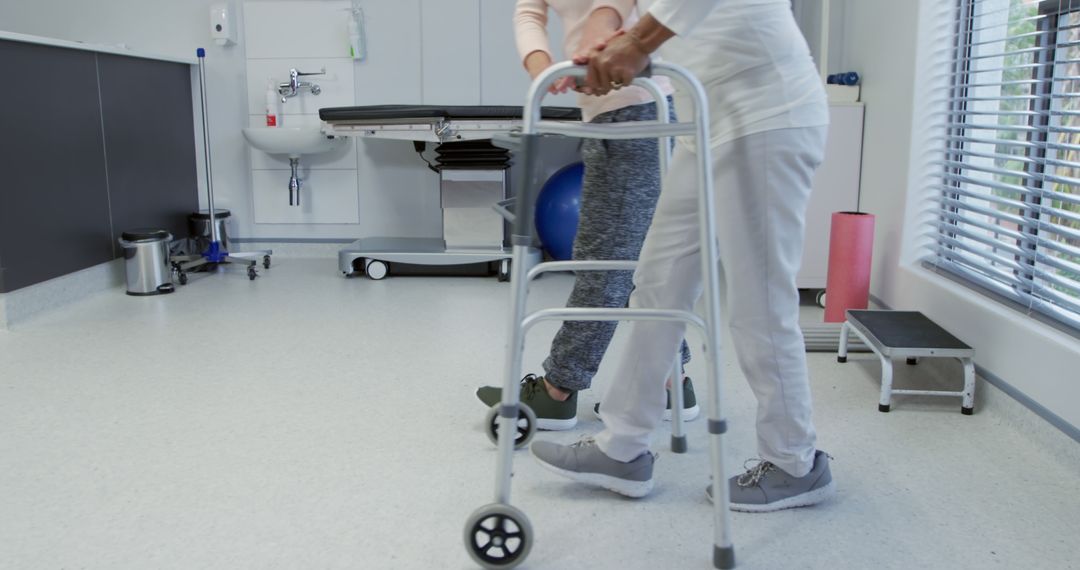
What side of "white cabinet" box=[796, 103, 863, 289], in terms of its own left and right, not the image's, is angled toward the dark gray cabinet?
right

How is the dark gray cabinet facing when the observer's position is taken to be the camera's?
facing the viewer and to the right of the viewer

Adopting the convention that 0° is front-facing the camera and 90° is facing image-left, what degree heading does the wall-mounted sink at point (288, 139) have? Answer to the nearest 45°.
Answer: approximately 0°

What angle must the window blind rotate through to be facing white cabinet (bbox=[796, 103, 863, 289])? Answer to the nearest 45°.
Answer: approximately 90° to its right

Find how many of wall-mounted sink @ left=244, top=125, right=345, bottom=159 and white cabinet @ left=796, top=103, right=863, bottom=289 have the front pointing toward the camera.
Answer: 2

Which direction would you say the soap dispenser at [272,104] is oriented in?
toward the camera

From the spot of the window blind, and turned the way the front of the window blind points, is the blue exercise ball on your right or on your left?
on your right

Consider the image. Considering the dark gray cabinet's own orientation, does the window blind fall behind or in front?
in front

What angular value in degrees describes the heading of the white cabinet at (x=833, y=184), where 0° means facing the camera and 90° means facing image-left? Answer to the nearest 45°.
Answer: approximately 0°

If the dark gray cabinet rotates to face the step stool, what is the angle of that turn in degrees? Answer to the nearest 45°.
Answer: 0° — it already faces it

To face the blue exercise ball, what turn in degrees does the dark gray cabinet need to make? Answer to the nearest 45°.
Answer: approximately 45° to its left

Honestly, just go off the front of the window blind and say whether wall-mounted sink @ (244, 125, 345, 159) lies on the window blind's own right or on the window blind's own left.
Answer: on the window blind's own right

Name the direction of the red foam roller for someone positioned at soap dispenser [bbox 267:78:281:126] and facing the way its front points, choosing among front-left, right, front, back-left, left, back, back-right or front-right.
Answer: front-left

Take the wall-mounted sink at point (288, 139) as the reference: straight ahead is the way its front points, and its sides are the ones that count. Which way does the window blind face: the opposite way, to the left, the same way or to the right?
to the right

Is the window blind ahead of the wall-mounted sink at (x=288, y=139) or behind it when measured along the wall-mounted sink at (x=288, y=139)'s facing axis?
ahead

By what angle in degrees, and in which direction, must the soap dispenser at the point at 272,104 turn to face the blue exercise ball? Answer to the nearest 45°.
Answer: approximately 45° to its left

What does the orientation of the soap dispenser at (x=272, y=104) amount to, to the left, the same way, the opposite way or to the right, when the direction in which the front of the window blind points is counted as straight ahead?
to the left

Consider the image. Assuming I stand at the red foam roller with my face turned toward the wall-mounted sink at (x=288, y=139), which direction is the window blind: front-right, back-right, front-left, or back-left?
back-left
